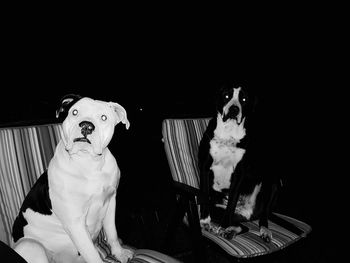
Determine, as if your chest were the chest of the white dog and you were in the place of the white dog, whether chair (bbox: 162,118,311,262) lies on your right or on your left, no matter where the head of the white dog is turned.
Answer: on your left

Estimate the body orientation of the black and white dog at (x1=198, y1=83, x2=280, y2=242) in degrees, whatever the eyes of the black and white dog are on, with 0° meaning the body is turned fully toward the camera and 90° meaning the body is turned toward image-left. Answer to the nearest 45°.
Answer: approximately 45°

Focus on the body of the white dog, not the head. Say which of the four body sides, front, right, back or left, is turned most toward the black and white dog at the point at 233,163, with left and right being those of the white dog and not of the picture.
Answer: left

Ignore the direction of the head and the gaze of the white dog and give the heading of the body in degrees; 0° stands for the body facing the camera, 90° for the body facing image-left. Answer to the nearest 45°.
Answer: approximately 315°
